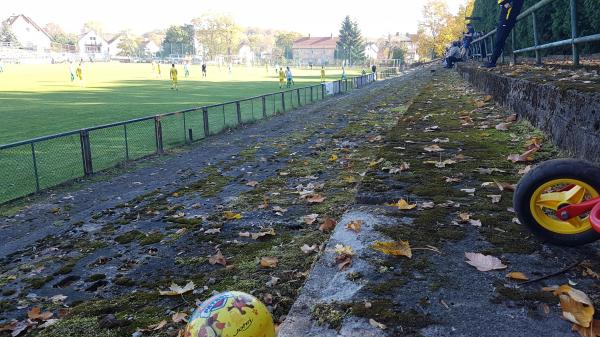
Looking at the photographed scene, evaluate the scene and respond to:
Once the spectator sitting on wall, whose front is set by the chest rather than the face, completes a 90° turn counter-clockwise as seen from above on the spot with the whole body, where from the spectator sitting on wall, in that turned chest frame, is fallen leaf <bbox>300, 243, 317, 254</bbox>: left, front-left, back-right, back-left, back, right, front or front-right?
front

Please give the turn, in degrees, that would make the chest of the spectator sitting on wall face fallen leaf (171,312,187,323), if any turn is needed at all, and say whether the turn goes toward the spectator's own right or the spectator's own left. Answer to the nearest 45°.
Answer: approximately 90° to the spectator's own left

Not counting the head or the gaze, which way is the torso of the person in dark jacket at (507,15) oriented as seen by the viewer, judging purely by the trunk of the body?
to the viewer's left

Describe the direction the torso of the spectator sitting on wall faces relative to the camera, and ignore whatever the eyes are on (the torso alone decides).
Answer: to the viewer's left

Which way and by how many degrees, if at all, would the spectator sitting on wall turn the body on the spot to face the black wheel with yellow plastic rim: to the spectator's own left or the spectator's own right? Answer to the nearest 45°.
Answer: approximately 90° to the spectator's own left

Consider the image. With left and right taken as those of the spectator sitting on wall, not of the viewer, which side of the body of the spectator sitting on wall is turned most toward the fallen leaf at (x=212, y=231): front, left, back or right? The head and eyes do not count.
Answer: left

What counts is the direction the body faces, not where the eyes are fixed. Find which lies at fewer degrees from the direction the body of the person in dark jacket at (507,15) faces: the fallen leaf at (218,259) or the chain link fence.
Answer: the chain link fence

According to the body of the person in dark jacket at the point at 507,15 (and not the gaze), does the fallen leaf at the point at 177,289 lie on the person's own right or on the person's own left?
on the person's own left

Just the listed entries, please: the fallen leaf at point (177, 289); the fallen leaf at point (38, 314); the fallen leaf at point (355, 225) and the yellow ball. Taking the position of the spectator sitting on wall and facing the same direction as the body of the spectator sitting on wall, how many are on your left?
4
